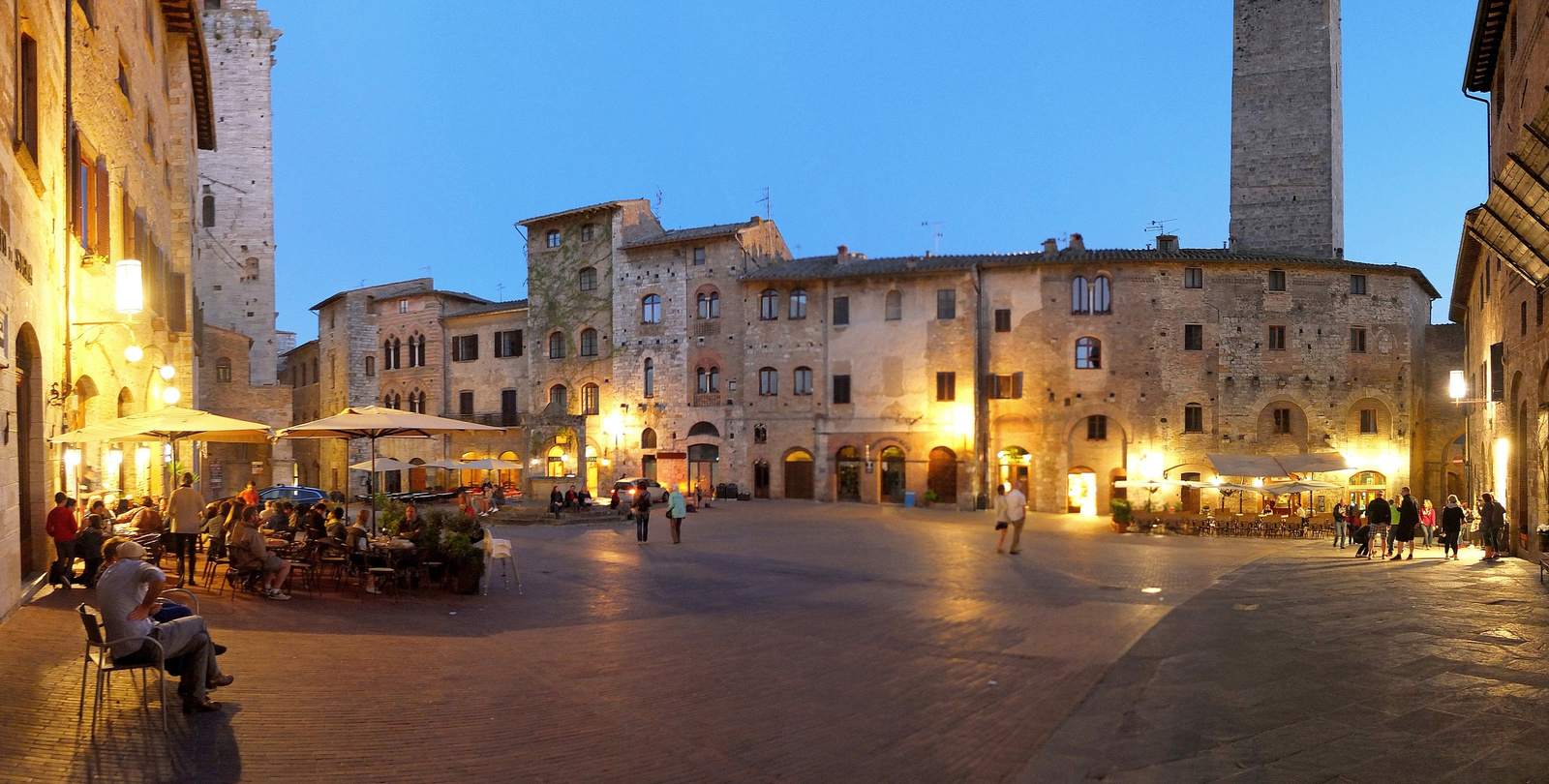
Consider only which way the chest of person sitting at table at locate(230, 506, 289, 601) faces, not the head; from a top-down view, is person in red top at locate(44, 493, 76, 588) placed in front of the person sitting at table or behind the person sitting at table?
behind

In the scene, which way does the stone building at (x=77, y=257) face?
to the viewer's right

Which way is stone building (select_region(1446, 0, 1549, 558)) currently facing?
to the viewer's left

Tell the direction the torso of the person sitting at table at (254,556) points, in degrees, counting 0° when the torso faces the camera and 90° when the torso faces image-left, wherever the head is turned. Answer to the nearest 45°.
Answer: approximately 270°

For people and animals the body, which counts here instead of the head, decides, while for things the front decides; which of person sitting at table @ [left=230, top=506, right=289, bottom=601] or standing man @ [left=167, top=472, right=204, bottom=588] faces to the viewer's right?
the person sitting at table
